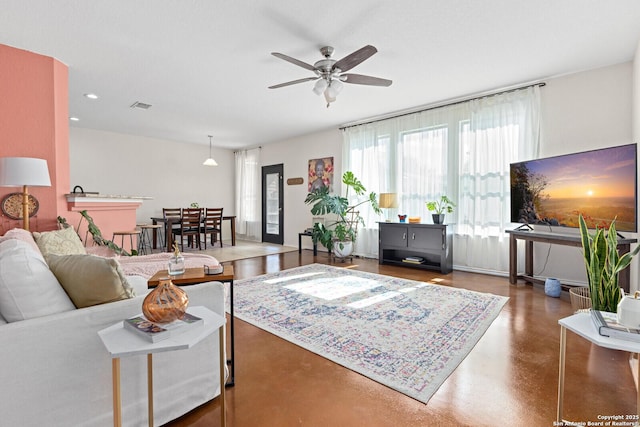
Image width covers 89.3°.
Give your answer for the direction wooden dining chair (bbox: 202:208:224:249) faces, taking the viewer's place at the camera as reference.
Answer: facing away from the viewer and to the left of the viewer

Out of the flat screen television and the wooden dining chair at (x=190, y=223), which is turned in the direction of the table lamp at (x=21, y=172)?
the flat screen television

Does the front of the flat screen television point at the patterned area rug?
yes

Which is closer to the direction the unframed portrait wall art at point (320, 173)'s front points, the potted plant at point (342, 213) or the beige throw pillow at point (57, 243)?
the beige throw pillow

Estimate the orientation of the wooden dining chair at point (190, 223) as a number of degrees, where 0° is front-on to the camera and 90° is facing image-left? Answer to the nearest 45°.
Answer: approximately 135°

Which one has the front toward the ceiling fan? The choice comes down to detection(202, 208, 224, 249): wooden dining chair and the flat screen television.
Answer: the flat screen television

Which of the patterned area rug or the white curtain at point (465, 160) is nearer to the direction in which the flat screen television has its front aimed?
the patterned area rug
